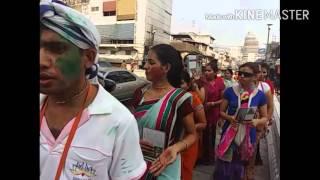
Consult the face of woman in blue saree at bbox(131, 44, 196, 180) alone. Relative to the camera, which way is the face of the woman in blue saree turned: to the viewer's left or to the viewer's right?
to the viewer's left

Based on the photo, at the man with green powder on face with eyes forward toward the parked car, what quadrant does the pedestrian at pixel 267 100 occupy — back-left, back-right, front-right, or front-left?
front-right

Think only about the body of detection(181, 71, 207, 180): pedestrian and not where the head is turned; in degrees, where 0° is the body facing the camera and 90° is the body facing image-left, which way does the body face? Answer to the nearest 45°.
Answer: approximately 45°

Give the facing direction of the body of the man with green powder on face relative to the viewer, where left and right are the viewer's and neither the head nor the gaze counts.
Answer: facing the viewer and to the left of the viewer

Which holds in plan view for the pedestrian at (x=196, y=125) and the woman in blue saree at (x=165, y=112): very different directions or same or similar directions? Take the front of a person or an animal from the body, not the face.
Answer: same or similar directions

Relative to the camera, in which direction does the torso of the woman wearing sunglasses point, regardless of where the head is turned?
toward the camera
